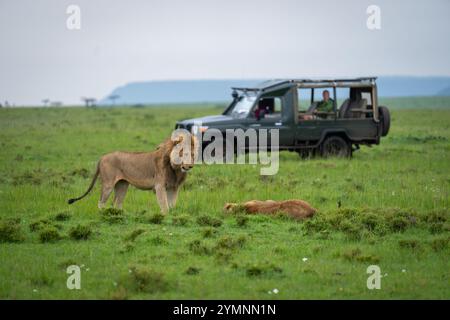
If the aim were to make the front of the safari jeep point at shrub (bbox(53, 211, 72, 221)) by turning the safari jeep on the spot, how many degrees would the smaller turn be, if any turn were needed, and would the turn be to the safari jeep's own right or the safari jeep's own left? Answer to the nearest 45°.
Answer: approximately 90° to the safari jeep's own left

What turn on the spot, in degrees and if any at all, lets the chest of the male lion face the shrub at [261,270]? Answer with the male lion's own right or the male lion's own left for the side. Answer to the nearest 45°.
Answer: approximately 90° to the male lion's own right

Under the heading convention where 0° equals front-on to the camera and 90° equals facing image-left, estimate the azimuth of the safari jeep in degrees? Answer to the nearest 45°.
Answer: approximately 90°

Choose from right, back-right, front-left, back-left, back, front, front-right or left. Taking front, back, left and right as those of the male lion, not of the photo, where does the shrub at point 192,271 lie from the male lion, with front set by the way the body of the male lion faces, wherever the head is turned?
right

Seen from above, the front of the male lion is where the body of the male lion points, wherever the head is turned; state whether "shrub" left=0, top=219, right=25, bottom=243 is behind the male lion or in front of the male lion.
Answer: behind

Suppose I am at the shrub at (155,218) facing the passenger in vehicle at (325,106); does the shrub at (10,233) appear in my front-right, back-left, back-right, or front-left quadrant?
back-left

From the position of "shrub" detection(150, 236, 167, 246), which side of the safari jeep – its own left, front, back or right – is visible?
left

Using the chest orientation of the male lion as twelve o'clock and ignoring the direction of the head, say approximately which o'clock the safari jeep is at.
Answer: The safari jeep is roughly at 10 o'clock from the male lion.

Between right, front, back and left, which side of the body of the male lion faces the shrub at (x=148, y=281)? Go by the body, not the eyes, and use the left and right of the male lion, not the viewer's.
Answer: right

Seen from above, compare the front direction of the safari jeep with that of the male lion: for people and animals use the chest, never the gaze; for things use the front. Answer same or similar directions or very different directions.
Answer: very different directions

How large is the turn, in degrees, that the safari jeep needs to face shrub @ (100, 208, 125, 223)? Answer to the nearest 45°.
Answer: approximately 90° to its left

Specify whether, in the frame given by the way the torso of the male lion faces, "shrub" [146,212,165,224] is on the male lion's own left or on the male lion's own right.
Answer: on the male lion's own right

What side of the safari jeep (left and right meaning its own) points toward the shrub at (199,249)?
left

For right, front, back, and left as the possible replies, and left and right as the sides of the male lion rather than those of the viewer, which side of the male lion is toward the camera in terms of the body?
right

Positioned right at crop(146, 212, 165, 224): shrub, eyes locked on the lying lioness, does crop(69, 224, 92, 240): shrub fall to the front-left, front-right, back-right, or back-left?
back-right

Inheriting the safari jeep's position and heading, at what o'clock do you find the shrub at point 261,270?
The shrub is roughly at 9 o'clock from the safari jeep.

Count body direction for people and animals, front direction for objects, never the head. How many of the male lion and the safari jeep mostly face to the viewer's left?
1
